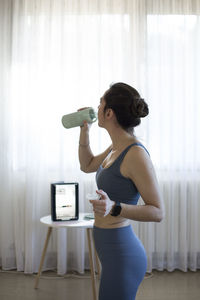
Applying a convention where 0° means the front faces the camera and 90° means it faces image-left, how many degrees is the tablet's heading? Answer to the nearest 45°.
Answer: approximately 0°

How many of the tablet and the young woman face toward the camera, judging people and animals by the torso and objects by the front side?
1

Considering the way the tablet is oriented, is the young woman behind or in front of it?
in front

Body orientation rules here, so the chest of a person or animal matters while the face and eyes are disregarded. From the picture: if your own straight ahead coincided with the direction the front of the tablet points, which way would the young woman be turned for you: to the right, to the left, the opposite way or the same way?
to the right

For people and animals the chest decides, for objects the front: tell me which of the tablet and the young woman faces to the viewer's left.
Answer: the young woman

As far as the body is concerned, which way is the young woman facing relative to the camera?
to the viewer's left
